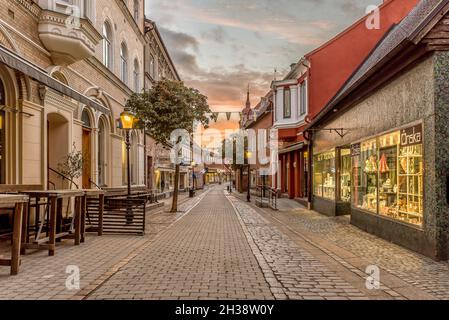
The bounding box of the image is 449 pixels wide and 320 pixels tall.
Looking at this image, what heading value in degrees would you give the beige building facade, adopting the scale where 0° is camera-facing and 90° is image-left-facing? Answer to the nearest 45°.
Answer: approximately 315°

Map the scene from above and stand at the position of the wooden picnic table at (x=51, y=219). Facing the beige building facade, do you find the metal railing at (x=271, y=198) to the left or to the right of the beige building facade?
right

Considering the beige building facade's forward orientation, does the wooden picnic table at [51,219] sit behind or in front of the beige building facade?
in front
